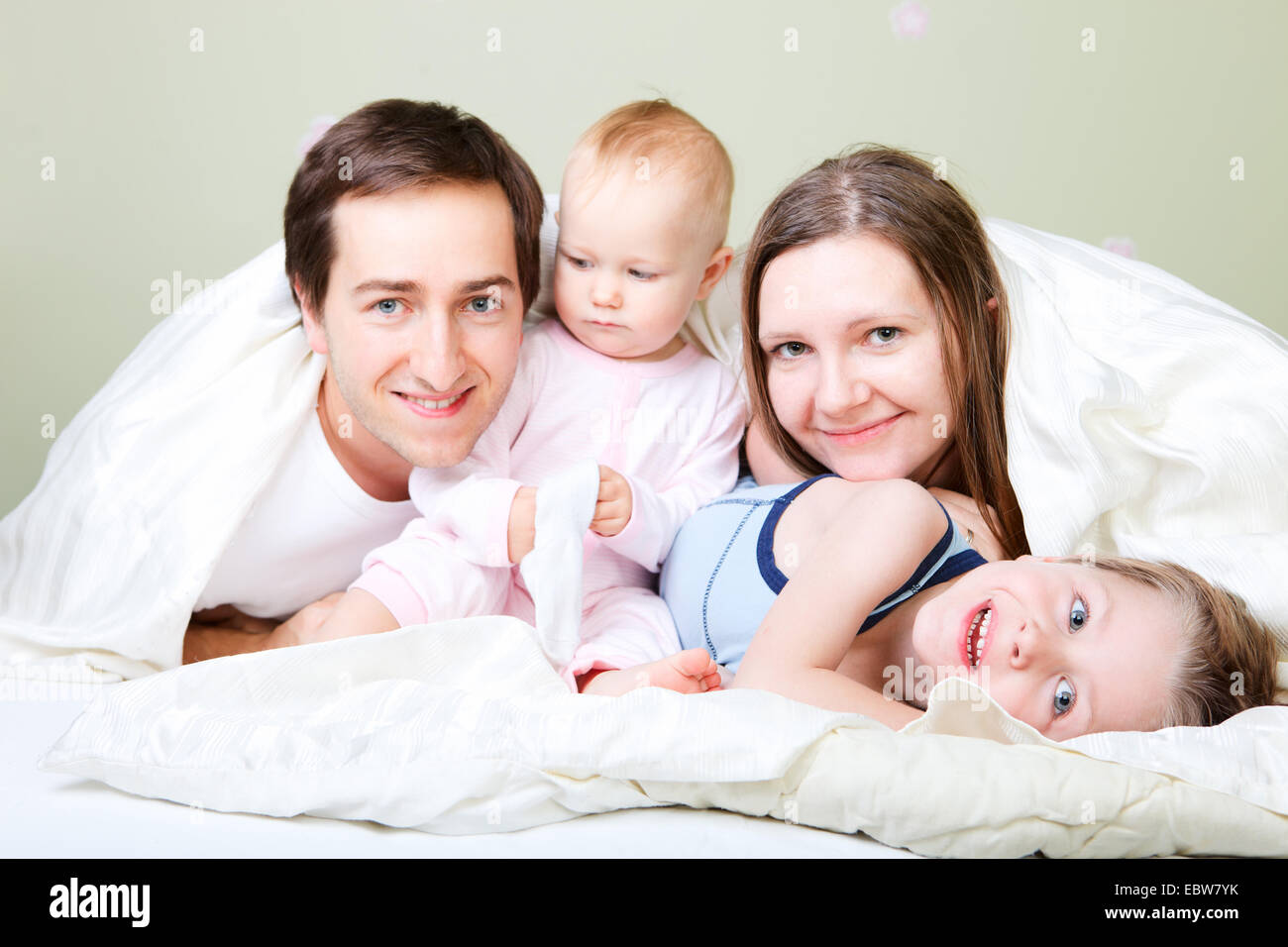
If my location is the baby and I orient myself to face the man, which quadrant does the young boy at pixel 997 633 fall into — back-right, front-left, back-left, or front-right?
back-left

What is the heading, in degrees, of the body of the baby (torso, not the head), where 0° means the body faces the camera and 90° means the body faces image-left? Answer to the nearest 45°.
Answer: approximately 0°
